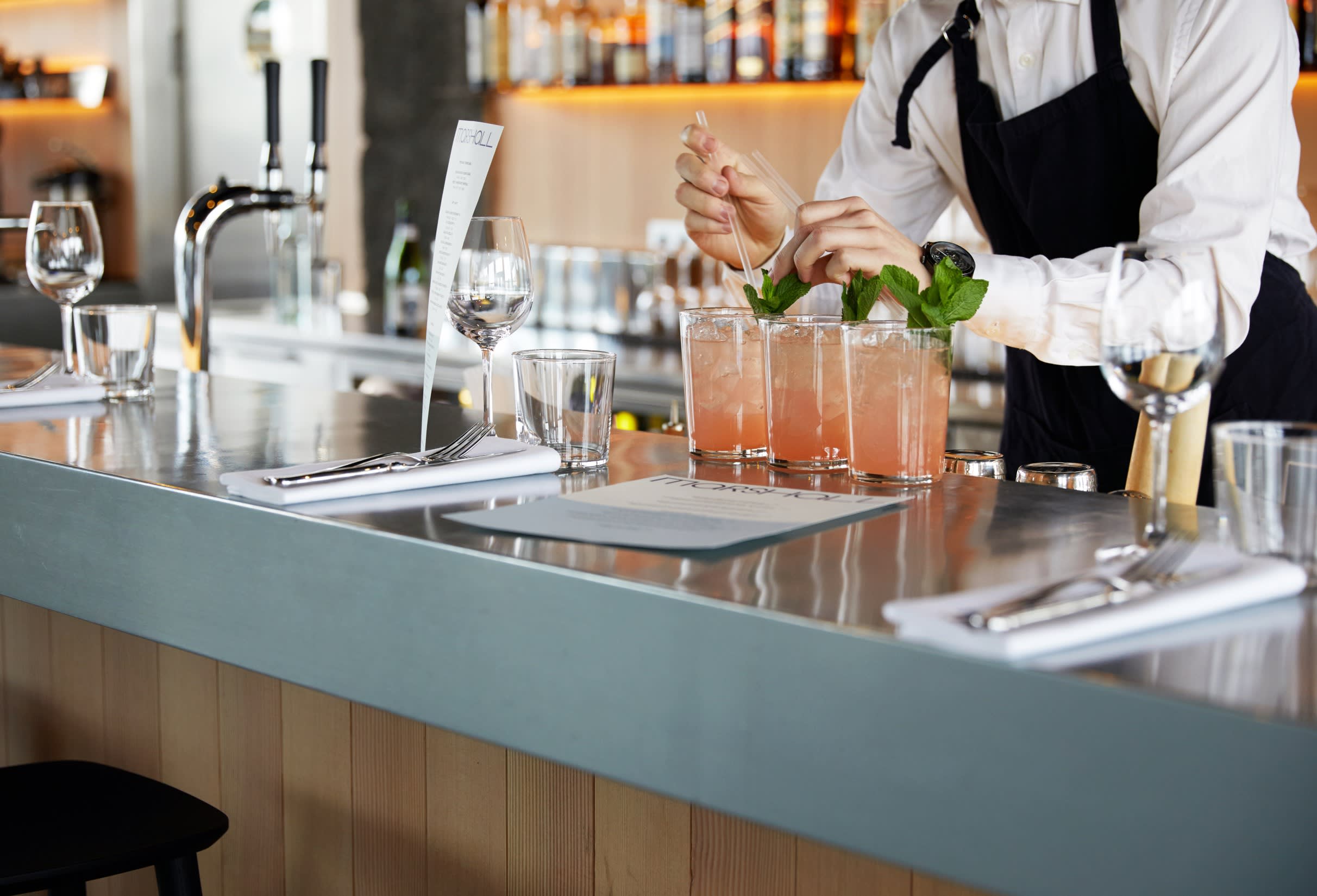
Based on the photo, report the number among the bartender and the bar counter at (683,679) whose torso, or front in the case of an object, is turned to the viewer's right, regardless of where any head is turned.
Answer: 0

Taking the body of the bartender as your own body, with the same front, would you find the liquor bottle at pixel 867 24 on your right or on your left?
on your right

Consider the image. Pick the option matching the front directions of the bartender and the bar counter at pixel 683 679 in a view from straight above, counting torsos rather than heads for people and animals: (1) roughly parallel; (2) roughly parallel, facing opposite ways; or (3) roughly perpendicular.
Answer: roughly parallel

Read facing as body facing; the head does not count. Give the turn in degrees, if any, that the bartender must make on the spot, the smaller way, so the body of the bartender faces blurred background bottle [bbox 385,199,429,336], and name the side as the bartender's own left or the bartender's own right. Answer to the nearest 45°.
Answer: approximately 90° to the bartender's own right

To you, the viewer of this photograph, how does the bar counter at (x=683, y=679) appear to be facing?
facing the viewer and to the left of the viewer

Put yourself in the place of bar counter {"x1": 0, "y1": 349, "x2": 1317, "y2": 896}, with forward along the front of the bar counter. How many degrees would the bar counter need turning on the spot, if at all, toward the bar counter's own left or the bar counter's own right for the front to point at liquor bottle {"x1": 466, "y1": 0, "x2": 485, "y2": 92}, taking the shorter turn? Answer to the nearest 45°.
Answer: approximately 135° to the bar counter's own right

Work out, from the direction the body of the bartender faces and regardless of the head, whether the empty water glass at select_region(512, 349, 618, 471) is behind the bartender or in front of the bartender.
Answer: in front

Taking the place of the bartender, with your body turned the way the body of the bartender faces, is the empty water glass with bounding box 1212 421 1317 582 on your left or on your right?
on your left

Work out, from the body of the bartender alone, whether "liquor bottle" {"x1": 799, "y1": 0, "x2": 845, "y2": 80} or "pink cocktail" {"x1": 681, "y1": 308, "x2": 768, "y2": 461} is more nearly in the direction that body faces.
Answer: the pink cocktail

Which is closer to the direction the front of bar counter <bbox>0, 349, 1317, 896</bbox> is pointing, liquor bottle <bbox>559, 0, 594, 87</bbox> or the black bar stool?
the black bar stool
